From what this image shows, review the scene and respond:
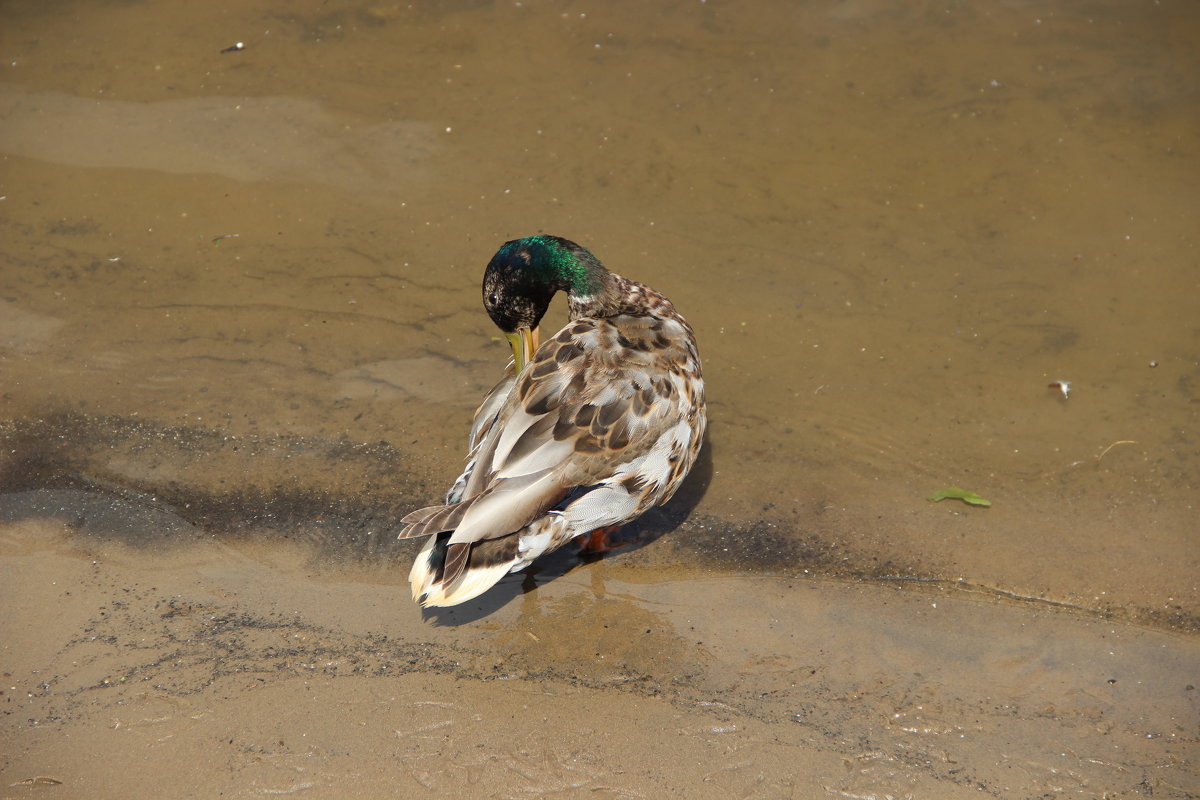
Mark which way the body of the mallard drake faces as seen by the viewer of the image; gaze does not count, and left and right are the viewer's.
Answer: facing away from the viewer and to the right of the viewer

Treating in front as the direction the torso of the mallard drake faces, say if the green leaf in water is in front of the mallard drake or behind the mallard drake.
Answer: in front
